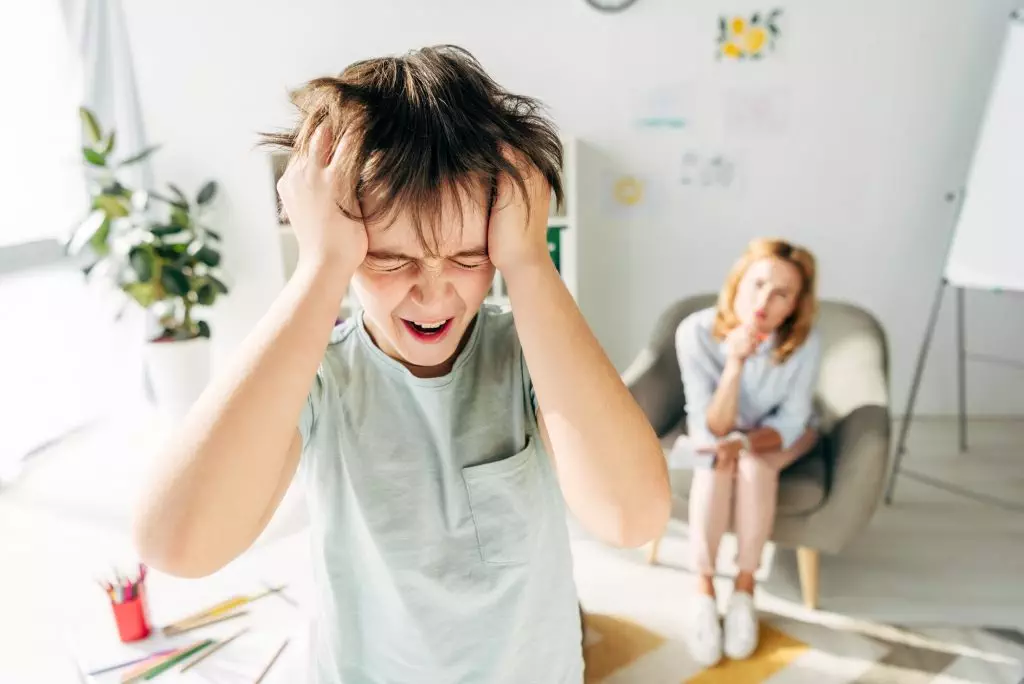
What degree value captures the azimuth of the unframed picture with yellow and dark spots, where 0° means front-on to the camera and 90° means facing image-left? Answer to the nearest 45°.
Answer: approximately 0°

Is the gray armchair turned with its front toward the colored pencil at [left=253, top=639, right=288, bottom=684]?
yes

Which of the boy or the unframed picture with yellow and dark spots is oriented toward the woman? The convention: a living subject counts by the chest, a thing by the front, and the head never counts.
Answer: the unframed picture with yellow and dark spots

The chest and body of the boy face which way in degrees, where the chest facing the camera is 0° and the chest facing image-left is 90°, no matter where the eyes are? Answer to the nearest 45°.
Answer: approximately 0°

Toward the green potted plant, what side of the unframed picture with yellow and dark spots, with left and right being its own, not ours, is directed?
right
